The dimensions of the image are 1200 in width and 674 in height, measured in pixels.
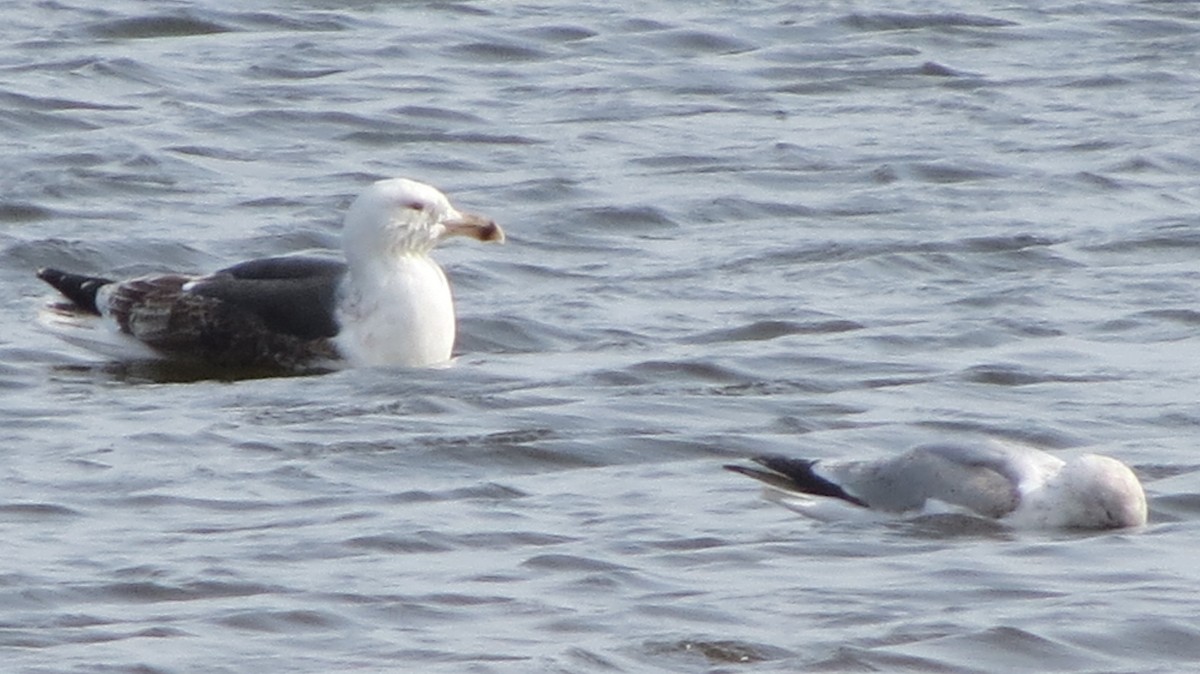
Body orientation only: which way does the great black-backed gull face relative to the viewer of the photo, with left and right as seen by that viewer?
facing to the right of the viewer

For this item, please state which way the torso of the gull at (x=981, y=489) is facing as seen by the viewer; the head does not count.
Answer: to the viewer's right

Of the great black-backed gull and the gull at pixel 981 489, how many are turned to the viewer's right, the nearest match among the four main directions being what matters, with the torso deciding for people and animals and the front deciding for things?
2

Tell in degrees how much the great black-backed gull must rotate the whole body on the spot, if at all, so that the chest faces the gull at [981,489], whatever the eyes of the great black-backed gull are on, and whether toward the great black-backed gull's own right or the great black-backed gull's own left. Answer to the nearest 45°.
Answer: approximately 45° to the great black-backed gull's own right

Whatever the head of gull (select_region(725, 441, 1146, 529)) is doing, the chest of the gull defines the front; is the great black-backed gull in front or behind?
behind
